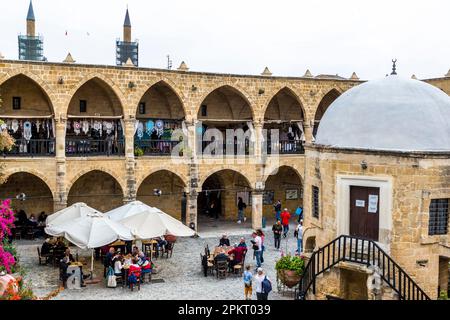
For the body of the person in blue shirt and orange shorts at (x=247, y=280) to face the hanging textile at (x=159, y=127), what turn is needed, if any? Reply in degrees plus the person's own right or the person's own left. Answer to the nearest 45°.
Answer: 0° — they already face it

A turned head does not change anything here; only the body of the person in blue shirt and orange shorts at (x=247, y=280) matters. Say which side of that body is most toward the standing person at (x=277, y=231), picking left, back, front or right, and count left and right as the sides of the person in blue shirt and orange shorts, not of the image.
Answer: front

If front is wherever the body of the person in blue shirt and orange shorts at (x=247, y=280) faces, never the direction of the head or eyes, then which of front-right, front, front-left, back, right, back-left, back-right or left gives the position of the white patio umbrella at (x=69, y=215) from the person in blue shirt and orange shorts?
front-left

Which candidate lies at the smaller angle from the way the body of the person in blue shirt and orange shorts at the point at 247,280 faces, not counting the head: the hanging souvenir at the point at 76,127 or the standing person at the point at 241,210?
the standing person

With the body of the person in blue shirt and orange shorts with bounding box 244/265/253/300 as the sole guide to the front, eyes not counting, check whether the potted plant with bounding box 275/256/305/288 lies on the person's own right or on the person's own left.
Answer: on the person's own right

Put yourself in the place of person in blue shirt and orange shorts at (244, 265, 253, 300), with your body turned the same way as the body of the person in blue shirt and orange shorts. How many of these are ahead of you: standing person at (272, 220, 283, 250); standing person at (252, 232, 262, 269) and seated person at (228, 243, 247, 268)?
3

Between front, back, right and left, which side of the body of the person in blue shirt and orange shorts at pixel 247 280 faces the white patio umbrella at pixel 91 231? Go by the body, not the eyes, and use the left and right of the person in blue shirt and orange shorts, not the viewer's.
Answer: left

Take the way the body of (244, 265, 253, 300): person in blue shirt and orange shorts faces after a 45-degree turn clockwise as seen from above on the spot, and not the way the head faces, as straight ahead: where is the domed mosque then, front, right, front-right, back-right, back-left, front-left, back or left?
front-right

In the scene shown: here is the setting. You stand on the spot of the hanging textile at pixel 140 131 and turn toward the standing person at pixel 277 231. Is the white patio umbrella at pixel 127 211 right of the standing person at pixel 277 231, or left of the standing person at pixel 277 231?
right

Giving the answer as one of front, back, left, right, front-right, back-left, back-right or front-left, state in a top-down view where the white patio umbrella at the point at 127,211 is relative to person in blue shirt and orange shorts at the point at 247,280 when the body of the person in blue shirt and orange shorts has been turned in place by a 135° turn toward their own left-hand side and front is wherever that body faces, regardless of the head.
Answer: right

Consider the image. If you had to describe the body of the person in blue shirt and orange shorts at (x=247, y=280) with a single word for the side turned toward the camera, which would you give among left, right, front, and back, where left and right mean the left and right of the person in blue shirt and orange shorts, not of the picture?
back
